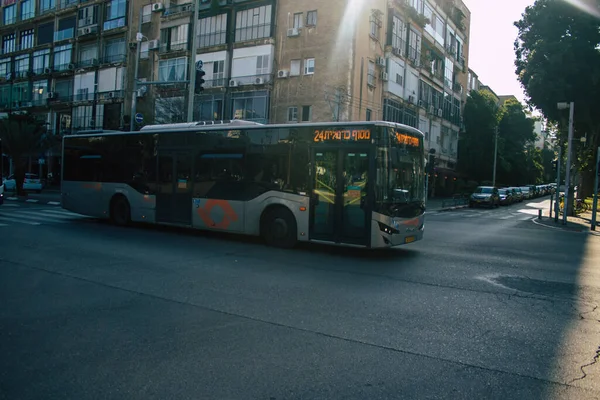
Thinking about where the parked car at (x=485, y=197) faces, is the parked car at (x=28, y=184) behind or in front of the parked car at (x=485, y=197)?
in front

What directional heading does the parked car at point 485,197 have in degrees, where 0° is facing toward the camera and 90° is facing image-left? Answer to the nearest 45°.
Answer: approximately 45°

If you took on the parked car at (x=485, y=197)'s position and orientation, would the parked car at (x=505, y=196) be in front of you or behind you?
behind

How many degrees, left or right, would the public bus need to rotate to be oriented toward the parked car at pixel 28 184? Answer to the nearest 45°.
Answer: approximately 180°

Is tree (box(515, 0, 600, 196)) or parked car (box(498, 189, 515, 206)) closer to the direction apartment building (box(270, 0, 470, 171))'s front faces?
the tree

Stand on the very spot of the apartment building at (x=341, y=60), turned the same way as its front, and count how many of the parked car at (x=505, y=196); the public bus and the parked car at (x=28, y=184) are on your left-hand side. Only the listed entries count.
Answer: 1

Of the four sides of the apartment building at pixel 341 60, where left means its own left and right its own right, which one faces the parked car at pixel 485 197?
left

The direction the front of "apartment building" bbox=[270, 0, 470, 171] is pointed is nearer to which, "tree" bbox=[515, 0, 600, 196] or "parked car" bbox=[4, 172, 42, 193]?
the tree

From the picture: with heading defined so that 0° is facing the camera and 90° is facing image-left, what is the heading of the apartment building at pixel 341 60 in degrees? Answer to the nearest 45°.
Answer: approximately 315°

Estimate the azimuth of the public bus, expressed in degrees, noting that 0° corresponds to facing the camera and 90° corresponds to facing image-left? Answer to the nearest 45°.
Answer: approximately 315°
